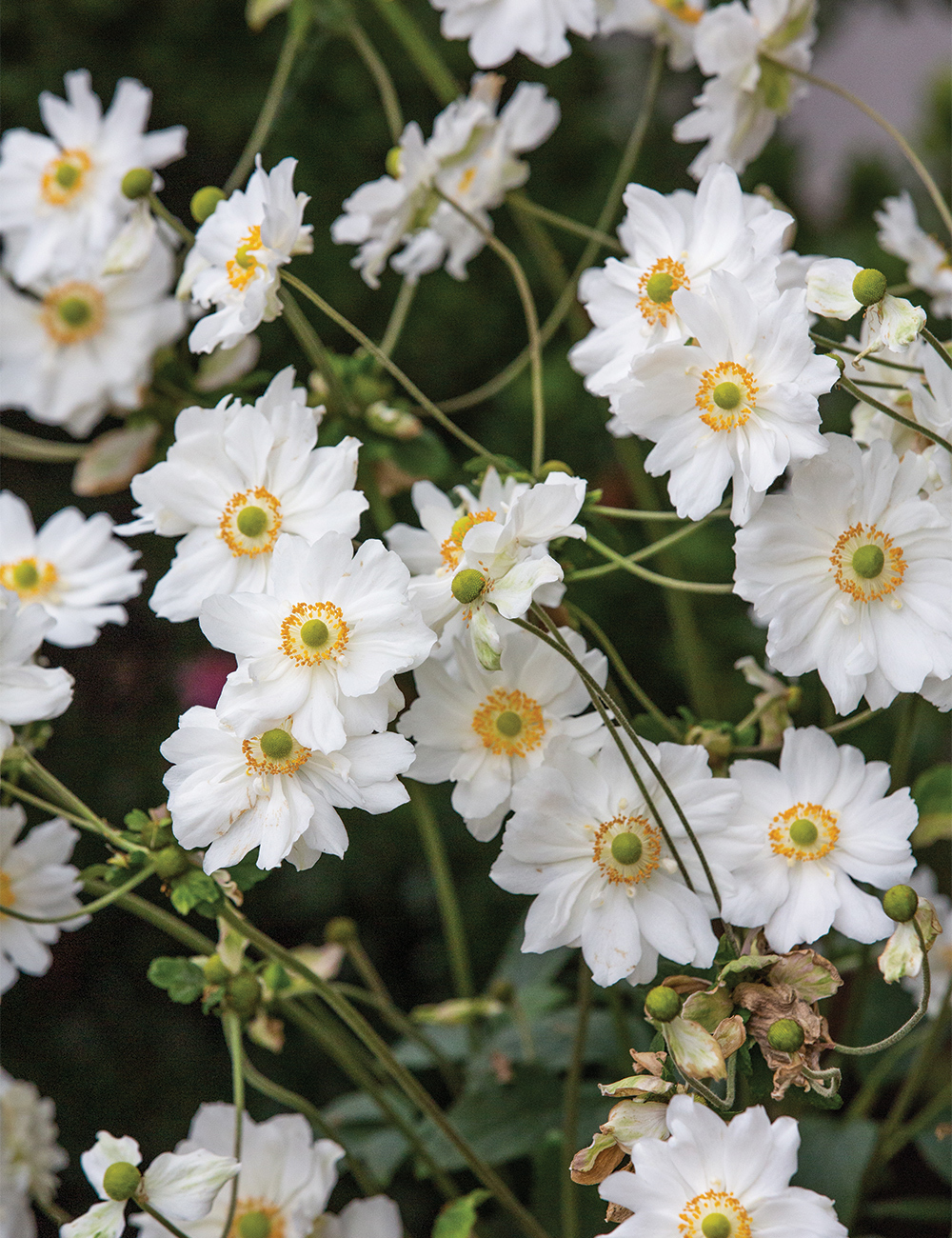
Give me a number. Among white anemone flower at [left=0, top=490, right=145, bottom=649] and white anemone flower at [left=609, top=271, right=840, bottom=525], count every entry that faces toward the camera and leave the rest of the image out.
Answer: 2

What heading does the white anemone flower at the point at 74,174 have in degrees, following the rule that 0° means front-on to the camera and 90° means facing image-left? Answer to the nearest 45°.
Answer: approximately 0°

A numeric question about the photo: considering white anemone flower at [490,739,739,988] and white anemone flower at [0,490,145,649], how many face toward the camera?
2
